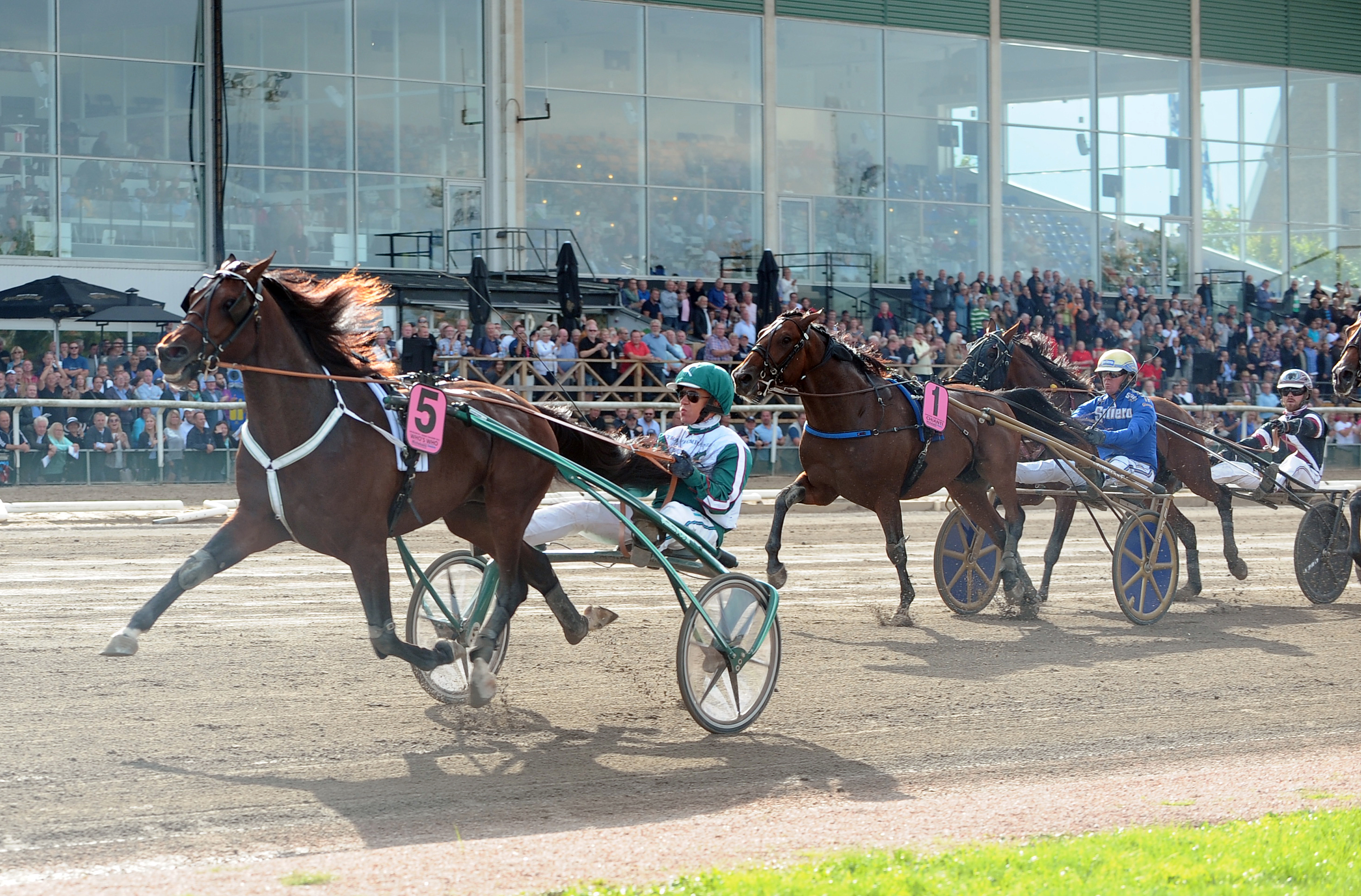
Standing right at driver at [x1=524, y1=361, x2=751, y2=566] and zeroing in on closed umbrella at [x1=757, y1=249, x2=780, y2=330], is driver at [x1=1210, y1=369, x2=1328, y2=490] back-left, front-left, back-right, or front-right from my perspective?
front-right

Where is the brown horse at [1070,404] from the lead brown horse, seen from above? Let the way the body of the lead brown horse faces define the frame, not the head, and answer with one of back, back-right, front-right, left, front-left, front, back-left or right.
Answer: back

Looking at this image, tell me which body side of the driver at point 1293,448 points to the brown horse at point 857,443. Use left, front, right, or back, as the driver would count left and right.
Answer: front

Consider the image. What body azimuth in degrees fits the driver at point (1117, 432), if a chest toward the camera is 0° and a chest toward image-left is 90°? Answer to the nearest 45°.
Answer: approximately 45°

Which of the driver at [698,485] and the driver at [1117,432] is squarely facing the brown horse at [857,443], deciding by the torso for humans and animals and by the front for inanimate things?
the driver at [1117,432]

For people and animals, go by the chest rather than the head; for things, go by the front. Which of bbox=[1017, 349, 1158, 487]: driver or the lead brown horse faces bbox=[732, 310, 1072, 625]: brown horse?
the driver

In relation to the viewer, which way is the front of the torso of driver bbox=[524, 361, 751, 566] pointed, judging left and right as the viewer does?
facing the viewer and to the left of the viewer

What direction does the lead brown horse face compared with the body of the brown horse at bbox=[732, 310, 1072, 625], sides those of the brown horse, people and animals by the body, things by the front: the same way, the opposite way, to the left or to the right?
the same way

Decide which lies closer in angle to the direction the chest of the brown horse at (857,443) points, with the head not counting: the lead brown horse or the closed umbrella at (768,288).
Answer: the lead brown horse

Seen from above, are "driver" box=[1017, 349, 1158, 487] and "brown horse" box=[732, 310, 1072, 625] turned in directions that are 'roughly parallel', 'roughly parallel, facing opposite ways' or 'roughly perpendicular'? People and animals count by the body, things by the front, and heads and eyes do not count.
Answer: roughly parallel

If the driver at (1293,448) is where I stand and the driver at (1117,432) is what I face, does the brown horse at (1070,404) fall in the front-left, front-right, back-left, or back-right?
front-right

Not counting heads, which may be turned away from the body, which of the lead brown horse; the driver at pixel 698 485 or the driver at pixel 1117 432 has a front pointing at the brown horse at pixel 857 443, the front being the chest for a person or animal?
the driver at pixel 1117 432

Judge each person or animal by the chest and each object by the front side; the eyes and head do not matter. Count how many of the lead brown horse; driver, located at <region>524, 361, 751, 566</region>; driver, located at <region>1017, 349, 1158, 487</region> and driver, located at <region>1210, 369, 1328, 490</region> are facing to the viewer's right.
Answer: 0
